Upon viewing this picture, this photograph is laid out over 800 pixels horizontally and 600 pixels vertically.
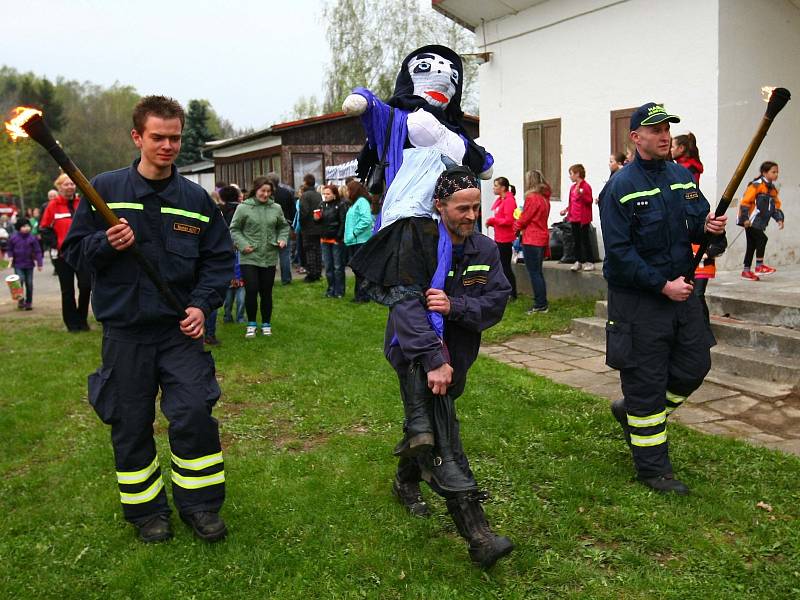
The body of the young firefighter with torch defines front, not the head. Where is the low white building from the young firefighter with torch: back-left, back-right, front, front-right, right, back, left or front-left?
back-left

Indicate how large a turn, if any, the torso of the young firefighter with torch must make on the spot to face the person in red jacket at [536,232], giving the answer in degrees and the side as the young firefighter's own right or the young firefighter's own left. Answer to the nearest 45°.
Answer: approximately 135° to the young firefighter's own left

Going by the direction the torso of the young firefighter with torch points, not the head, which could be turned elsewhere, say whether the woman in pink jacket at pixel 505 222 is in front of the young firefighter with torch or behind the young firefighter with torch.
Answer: behind

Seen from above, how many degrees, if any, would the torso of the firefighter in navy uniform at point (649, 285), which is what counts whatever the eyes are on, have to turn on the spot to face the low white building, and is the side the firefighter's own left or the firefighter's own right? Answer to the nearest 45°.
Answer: approximately 135° to the firefighter's own left

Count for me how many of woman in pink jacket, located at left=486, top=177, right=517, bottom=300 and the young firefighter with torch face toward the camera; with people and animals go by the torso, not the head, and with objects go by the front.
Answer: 1

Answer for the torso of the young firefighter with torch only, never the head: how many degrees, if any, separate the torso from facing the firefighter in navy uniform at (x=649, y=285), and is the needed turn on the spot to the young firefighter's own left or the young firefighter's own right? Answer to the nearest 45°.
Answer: approximately 90° to the young firefighter's own left

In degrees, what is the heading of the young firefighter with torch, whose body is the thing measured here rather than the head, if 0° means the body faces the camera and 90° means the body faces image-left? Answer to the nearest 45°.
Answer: approximately 0°

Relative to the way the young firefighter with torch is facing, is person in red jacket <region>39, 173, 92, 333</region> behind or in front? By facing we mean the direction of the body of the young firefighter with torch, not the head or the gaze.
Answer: behind

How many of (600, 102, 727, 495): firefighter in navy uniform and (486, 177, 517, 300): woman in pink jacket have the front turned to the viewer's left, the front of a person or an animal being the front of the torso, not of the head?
1

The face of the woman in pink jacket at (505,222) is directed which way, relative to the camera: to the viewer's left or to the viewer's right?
to the viewer's left

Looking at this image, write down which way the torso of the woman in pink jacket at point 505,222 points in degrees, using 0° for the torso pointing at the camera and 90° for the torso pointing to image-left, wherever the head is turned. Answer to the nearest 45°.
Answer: approximately 90°
